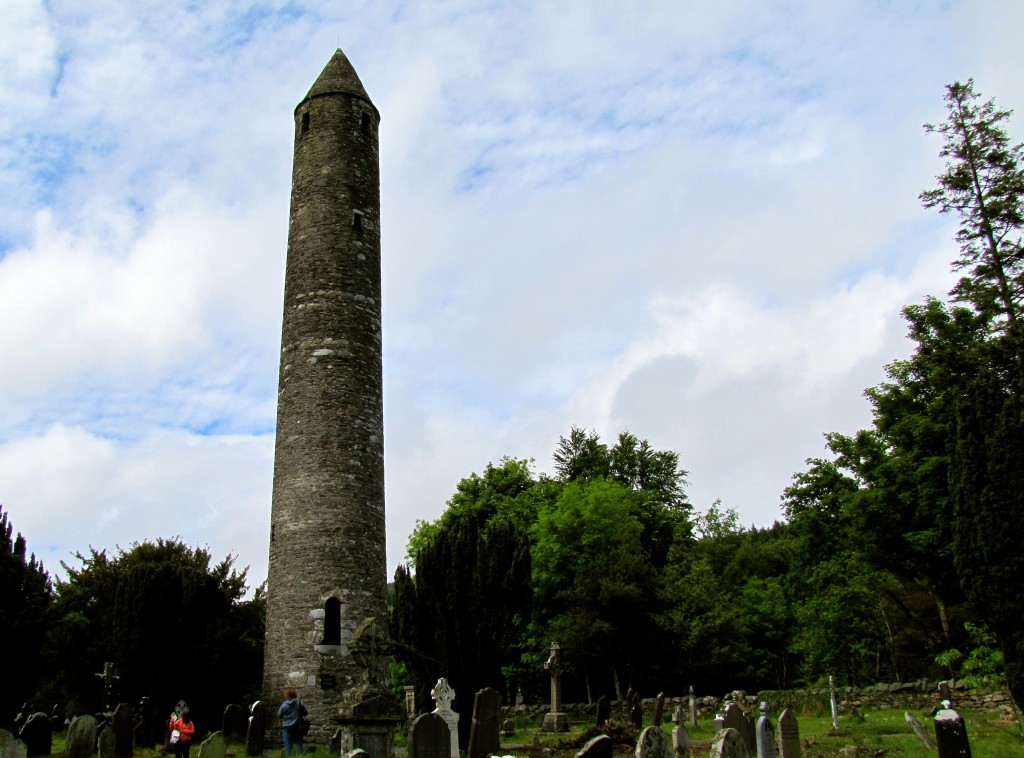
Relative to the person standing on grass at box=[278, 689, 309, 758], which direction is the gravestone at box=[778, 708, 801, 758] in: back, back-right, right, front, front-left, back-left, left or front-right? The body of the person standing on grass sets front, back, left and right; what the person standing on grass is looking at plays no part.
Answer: back-right

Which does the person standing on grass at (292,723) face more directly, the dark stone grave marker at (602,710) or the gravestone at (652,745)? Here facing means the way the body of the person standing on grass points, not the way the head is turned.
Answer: the dark stone grave marker

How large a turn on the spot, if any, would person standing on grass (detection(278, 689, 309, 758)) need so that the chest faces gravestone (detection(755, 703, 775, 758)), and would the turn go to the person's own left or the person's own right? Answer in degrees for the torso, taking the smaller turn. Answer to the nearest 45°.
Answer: approximately 135° to the person's own right

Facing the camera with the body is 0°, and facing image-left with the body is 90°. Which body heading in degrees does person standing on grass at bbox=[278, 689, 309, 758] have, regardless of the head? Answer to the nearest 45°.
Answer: approximately 180°

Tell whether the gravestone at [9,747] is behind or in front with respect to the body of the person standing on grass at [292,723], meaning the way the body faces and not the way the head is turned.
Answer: behind

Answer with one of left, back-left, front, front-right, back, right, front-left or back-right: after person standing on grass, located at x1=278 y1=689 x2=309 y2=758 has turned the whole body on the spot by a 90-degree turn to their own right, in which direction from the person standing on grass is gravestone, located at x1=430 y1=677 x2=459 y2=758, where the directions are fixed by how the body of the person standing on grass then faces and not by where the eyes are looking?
front-right
